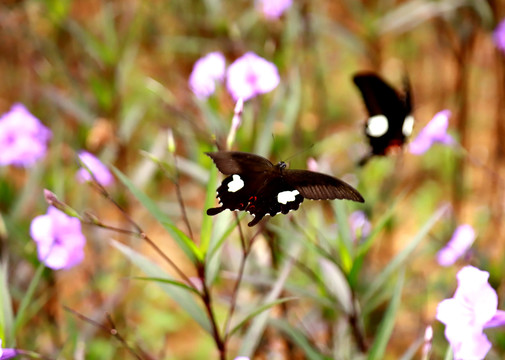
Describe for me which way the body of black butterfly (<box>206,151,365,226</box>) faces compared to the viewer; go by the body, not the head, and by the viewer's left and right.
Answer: facing away from the viewer and to the right of the viewer

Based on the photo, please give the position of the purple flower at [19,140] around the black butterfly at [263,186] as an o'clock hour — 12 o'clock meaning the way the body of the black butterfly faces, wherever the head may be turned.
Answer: The purple flower is roughly at 9 o'clock from the black butterfly.
